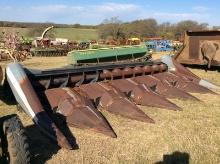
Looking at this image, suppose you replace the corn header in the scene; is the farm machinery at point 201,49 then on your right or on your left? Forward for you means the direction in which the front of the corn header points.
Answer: on your left

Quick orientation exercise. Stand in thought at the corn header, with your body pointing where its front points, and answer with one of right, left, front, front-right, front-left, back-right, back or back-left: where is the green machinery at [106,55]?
back-left

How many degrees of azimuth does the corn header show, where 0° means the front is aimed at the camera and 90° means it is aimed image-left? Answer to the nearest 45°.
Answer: approximately 315°
